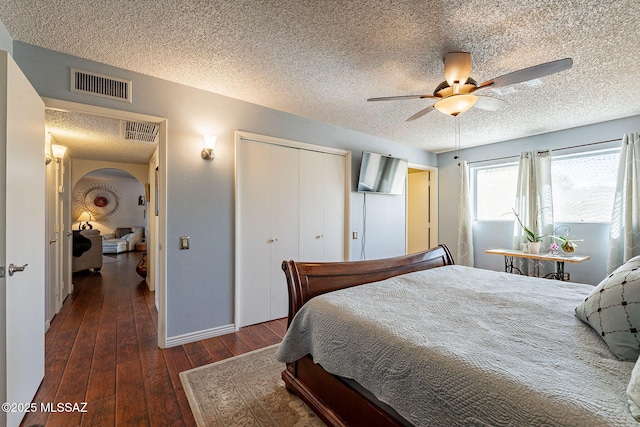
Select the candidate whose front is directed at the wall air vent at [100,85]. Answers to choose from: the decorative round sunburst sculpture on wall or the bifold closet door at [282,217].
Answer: the decorative round sunburst sculpture on wall

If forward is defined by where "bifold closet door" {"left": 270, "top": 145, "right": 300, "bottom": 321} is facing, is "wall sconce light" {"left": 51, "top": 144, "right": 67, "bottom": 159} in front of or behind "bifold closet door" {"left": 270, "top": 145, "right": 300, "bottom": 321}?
behind

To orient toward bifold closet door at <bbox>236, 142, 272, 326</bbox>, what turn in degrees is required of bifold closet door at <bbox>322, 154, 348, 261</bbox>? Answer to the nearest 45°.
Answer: approximately 90° to its right

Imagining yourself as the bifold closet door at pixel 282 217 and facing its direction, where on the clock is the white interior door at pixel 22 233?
The white interior door is roughly at 3 o'clock from the bifold closet door.

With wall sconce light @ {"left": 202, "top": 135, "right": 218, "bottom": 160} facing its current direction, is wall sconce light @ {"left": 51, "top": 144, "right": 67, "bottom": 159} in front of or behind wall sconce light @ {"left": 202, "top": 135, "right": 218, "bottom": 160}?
behind

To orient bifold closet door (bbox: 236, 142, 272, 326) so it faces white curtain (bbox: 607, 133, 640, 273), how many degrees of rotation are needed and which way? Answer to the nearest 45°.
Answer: approximately 45° to its left

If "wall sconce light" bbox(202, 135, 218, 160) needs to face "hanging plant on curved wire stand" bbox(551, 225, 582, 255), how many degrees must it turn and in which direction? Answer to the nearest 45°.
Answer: approximately 45° to its left

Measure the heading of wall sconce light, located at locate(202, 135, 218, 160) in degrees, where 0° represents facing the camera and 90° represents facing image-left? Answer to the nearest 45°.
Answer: approximately 315°

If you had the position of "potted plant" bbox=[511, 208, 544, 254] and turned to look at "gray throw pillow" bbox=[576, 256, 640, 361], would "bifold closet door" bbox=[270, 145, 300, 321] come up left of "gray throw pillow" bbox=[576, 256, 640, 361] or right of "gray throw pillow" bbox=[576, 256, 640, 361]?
right
